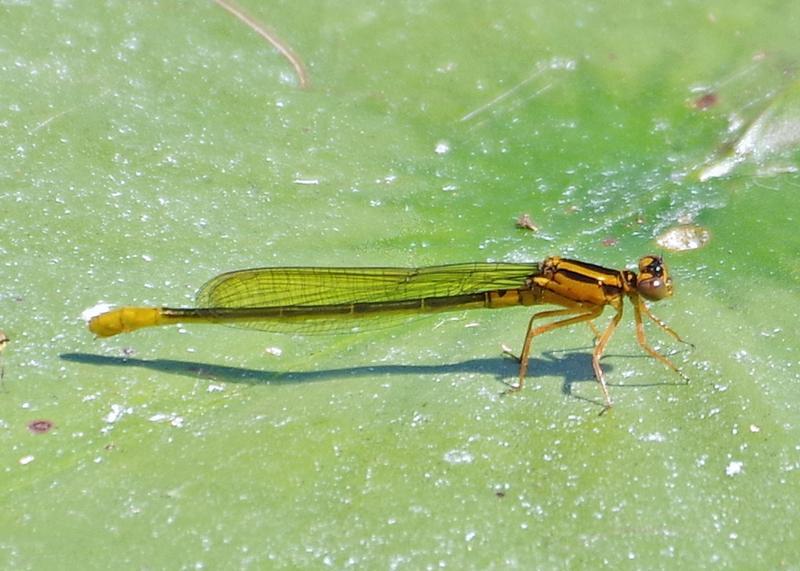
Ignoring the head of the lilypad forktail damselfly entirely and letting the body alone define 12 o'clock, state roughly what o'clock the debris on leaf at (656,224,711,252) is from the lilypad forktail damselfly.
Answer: The debris on leaf is roughly at 12 o'clock from the lilypad forktail damselfly.

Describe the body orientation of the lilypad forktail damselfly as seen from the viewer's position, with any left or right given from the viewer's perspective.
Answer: facing to the right of the viewer
